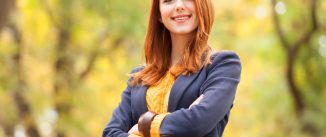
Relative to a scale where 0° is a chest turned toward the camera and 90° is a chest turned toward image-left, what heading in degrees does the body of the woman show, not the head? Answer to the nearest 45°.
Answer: approximately 45°
